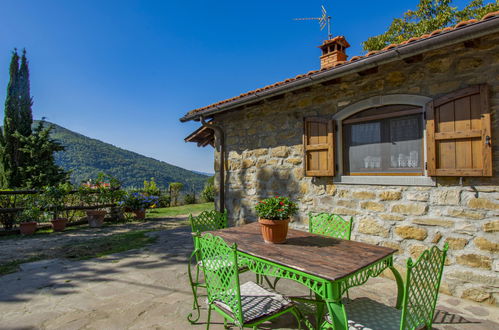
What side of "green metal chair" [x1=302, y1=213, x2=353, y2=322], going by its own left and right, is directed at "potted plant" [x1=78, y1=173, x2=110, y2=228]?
right

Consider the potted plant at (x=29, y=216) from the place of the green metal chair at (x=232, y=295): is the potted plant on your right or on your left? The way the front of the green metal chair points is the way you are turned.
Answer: on your left

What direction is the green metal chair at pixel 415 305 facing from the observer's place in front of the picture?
facing away from the viewer and to the left of the viewer

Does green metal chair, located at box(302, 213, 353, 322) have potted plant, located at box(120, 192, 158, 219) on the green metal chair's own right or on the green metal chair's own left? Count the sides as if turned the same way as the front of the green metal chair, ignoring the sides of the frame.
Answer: on the green metal chair's own right

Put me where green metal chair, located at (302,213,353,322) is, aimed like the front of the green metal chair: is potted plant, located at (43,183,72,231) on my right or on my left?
on my right

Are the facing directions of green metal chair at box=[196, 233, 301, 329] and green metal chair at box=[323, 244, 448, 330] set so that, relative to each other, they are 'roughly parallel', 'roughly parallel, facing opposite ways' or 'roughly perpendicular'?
roughly perpendicular

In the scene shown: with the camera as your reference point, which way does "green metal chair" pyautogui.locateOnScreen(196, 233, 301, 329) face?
facing away from the viewer and to the right of the viewer

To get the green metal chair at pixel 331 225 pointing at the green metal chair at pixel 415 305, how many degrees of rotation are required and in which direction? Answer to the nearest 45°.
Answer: approximately 45° to its left
